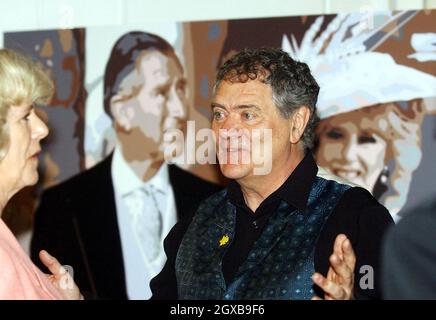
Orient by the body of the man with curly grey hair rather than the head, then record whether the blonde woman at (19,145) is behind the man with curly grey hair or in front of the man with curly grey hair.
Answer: in front

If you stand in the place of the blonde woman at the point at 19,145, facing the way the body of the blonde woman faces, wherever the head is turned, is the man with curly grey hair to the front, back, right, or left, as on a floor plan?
front

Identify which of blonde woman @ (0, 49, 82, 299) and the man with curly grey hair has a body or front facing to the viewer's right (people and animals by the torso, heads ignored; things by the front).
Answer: the blonde woman

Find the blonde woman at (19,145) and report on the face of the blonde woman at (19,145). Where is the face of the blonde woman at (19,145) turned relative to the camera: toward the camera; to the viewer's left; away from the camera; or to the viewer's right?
to the viewer's right

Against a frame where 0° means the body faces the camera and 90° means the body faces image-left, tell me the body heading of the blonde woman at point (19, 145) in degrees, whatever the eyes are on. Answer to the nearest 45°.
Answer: approximately 270°

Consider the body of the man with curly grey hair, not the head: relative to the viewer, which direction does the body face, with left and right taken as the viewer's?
facing the viewer and to the left of the viewer

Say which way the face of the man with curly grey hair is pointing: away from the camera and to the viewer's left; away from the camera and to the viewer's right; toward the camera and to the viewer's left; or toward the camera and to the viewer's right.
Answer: toward the camera and to the viewer's left

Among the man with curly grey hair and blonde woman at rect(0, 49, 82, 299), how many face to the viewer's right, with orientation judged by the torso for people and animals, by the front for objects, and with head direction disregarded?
1
